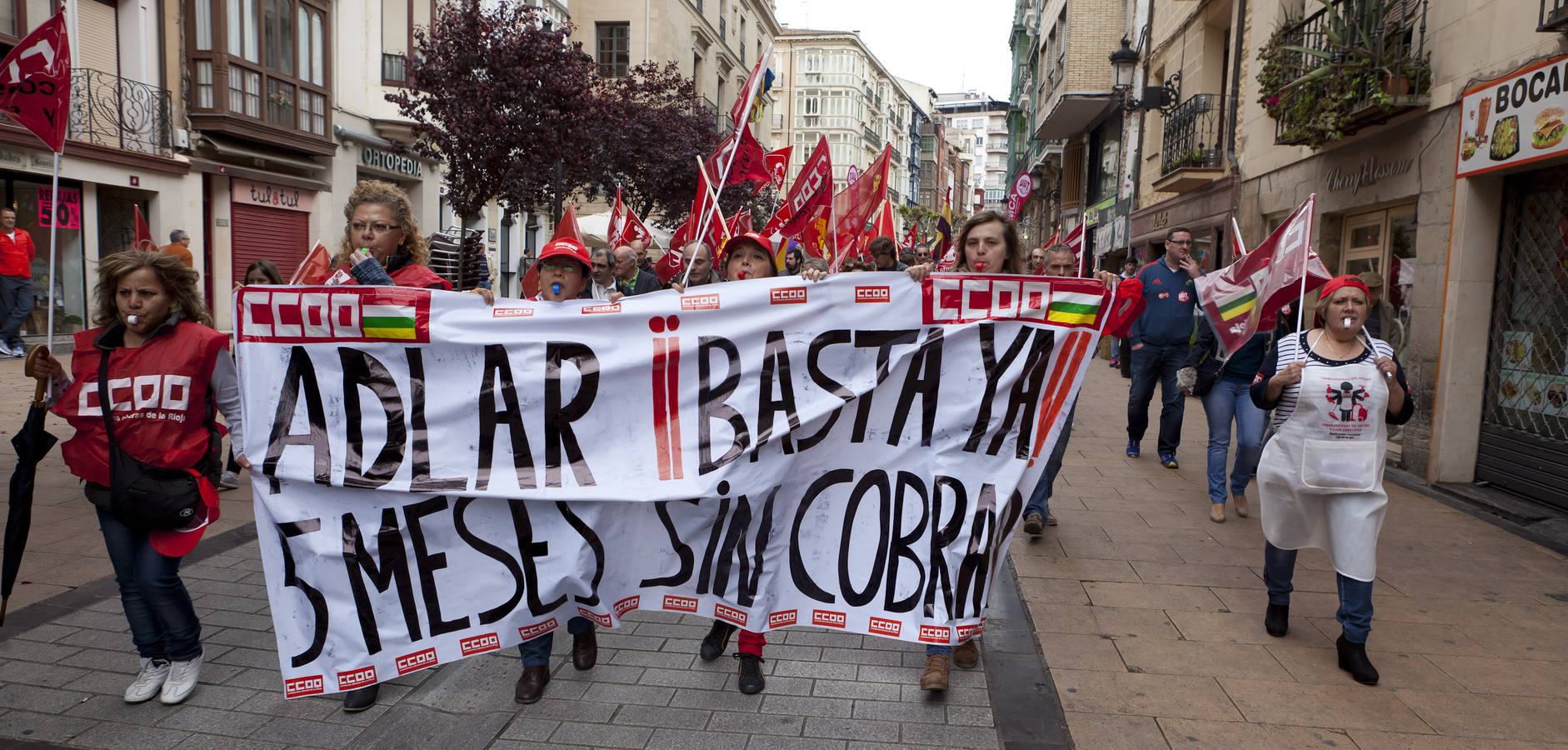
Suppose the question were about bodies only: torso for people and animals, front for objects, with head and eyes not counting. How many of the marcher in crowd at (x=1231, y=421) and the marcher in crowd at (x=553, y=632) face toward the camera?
2

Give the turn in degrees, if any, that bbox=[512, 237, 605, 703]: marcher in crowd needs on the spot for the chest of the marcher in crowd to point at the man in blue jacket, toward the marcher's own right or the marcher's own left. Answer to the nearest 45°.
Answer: approximately 135° to the marcher's own left

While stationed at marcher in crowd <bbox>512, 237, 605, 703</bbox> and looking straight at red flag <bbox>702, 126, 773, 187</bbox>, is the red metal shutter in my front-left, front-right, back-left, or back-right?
front-left

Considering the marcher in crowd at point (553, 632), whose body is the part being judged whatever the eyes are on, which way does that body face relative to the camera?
toward the camera

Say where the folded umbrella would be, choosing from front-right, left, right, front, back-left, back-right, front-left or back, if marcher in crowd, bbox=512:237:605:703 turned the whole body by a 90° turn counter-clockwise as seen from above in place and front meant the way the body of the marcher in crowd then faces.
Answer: back

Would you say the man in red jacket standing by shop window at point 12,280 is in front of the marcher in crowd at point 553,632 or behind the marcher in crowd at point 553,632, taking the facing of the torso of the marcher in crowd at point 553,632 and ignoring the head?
behind

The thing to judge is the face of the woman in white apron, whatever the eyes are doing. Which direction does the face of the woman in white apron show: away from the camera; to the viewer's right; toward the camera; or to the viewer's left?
toward the camera

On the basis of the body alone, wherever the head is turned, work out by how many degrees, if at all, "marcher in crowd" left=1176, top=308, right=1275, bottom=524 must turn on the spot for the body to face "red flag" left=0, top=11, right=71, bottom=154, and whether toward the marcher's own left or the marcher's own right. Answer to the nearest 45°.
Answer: approximately 45° to the marcher's own right

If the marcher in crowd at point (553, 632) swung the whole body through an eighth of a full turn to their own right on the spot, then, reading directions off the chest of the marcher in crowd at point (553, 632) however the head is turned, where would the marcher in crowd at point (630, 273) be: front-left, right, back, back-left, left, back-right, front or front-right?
back-right

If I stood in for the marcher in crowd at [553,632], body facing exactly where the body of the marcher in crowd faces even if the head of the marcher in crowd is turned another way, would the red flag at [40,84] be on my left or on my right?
on my right

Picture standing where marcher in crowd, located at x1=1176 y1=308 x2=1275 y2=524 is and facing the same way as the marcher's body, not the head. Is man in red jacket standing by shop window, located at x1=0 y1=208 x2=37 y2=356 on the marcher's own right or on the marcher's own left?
on the marcher's own right

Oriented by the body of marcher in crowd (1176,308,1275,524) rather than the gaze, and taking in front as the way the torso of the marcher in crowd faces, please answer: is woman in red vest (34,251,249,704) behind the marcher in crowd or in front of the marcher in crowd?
in front

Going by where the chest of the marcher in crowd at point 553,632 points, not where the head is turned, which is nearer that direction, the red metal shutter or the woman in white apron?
the woman in white apron

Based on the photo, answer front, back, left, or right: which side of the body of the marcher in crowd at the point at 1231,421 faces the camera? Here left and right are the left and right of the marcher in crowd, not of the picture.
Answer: front
